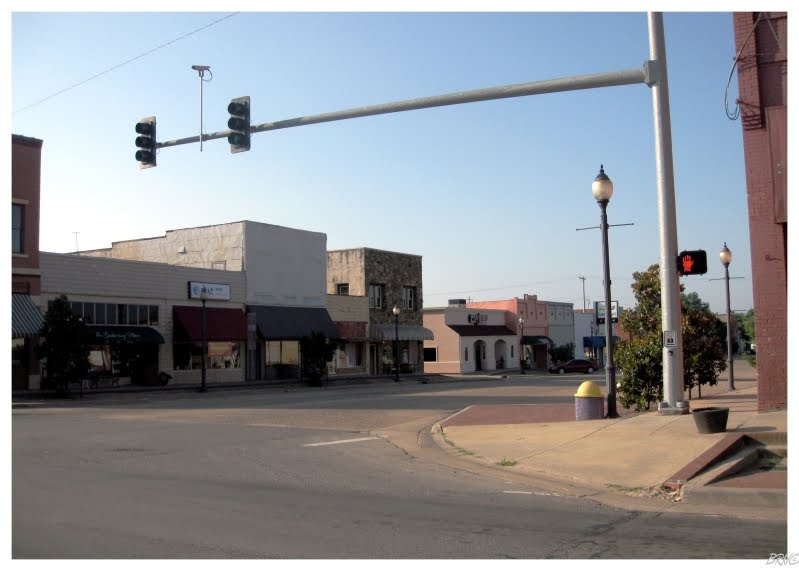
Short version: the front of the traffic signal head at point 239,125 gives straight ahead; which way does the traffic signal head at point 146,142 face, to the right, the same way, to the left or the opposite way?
the same way

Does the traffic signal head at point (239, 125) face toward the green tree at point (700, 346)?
no

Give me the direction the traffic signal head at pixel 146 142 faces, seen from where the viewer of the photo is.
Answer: facing the viewer and to the left of the viewer

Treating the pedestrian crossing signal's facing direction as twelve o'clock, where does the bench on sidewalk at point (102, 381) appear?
The bench on sidewalk is roughly at 4 o'clock from the pedestrian crossing signal.

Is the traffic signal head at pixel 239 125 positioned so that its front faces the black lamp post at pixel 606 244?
no

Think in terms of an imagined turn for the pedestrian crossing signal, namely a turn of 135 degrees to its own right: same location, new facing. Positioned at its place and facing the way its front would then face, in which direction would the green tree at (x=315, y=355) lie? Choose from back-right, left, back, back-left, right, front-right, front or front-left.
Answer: front

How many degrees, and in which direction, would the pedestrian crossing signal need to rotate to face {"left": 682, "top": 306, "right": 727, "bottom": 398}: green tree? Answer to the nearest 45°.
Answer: approximately 180°

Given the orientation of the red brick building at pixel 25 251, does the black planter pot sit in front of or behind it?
in front

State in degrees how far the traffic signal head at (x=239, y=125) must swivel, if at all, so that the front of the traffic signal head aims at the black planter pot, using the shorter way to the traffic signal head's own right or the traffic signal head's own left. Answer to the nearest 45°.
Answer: approximately 90° to the traffic signal head's own left

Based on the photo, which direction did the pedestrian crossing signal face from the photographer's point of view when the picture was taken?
facing the viewer

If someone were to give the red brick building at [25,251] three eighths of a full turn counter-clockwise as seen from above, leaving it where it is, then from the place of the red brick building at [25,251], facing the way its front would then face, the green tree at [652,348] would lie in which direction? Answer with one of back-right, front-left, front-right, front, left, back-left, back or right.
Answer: back-right

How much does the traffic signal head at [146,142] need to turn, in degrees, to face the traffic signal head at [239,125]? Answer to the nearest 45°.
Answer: approximately 90° to its left

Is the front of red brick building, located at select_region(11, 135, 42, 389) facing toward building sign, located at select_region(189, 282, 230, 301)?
no

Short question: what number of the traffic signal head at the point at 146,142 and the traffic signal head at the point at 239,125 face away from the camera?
0

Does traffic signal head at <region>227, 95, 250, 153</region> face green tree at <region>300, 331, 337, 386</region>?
no

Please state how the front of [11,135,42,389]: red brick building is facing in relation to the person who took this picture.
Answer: facing the viewer and to the right of the viewer

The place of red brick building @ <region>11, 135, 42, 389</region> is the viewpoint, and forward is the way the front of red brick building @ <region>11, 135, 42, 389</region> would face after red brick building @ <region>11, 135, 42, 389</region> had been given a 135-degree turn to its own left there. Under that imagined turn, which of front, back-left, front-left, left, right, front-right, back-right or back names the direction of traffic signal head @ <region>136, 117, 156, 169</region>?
back

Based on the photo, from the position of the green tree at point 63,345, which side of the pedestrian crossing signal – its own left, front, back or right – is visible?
right

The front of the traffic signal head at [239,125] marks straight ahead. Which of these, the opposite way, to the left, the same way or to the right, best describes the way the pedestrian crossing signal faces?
the same way
